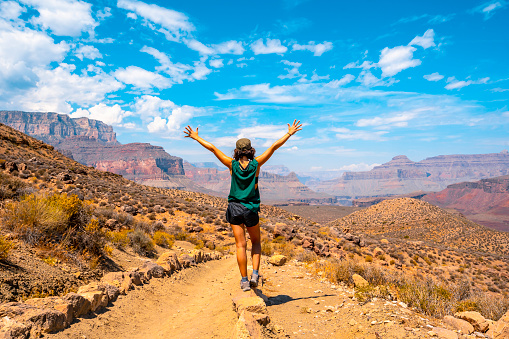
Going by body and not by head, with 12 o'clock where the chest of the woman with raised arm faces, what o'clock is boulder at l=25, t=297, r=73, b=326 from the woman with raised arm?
The boulder is roughly at 8 o'clock from the woman with raised arm.

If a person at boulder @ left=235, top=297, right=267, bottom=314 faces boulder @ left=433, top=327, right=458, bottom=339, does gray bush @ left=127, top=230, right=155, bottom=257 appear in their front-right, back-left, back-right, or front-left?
back-left

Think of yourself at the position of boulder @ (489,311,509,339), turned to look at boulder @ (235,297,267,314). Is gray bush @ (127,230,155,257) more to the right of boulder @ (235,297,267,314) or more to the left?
right

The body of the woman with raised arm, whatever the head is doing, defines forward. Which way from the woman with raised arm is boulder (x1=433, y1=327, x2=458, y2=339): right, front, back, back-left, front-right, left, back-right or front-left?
back-right

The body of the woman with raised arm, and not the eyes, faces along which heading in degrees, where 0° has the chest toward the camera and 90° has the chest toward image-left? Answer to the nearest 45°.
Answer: approximately 180°

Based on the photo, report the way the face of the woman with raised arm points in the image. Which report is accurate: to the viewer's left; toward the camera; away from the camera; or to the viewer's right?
away from the camera

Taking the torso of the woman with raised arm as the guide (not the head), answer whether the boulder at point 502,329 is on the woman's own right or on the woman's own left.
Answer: on the woman's own right

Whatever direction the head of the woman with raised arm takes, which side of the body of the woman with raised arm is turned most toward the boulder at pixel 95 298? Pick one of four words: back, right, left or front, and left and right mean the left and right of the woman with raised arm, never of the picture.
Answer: left

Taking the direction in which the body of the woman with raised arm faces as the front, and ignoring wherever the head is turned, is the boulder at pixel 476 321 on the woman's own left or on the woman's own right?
on the woman's own right
